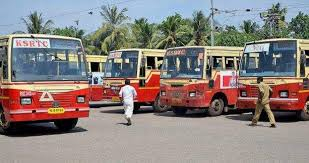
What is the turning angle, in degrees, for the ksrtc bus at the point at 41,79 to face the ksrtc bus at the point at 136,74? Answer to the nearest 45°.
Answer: approximately 90° to its left

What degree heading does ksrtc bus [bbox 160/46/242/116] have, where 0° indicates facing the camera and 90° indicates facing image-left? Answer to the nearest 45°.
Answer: approximately 45°

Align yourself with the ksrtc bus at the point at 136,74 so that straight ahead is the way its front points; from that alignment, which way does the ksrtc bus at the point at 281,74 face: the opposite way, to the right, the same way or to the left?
the same way

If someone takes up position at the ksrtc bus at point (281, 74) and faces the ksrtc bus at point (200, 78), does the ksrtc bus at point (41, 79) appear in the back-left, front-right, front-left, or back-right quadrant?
front-left

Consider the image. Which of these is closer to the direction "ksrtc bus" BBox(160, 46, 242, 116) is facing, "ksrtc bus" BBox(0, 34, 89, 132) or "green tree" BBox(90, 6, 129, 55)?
the ksrtc bus

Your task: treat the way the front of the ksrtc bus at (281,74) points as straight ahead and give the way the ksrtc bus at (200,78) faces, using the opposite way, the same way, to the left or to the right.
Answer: the same way

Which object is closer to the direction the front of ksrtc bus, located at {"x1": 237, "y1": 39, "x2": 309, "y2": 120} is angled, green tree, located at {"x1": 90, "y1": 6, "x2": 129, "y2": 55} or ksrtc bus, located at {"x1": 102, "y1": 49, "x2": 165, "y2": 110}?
the ksrtc bus

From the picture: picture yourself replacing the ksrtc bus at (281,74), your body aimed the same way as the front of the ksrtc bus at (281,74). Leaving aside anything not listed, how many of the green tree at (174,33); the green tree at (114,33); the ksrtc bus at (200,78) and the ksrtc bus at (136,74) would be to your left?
0

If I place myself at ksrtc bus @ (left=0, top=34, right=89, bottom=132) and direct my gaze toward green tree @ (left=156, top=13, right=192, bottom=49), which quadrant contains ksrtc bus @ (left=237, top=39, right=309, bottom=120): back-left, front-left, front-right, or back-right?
front-right

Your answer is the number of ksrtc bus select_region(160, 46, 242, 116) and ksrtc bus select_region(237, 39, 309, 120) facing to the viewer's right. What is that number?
0

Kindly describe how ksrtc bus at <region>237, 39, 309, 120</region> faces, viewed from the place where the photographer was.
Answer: facing the viewer and to the left of the viewer

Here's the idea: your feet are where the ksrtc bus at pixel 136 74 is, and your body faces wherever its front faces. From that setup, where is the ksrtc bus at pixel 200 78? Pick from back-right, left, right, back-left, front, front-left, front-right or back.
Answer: left

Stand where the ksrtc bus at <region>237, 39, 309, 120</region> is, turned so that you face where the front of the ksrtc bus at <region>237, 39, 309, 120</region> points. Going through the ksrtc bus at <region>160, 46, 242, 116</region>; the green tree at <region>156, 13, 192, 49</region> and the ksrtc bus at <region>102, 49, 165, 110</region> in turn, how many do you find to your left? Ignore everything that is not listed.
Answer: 0

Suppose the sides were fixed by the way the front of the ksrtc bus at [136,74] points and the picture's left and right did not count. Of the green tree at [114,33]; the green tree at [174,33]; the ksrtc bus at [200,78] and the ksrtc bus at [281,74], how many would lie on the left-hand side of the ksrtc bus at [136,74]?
2

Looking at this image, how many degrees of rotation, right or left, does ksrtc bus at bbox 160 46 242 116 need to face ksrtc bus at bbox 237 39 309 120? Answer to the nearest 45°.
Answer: approximately 90° to its left

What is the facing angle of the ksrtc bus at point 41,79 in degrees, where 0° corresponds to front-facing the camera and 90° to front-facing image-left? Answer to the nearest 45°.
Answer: approximately 315°

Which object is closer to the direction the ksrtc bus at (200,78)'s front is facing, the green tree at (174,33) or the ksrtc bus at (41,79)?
the ksrtc bus

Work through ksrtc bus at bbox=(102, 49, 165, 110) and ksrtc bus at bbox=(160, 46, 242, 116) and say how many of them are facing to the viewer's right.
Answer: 0

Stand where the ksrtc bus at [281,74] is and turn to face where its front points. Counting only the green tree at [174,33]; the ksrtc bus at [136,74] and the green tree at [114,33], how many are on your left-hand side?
0

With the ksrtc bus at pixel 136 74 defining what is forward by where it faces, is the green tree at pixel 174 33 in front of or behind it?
behind
